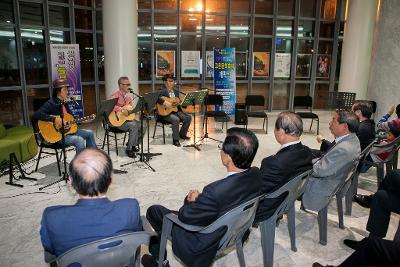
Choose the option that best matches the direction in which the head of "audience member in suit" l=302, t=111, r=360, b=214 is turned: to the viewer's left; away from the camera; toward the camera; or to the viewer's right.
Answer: to the viewer's left

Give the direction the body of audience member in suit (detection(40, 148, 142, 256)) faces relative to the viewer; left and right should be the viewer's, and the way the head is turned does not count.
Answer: facing away from the viewer

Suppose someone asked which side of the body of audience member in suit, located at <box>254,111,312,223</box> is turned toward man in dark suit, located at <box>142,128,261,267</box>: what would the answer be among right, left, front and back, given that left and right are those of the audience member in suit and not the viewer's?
left

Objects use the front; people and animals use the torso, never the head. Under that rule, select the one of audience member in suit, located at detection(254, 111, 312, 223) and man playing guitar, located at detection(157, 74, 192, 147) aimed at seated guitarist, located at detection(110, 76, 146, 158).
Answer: the audience member in suit

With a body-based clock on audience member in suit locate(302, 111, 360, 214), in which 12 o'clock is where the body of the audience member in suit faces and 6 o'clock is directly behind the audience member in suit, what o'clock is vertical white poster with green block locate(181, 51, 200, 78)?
The vertical white poster with green block is roughly at 2 o'clock from the audience member in suit.

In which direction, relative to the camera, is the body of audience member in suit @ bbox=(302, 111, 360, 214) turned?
to the viewer's left

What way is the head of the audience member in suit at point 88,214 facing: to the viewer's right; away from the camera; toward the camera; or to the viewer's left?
away from the camera

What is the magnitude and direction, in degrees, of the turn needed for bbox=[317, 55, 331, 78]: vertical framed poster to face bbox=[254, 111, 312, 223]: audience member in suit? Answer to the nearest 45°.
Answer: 0° — it already faces them

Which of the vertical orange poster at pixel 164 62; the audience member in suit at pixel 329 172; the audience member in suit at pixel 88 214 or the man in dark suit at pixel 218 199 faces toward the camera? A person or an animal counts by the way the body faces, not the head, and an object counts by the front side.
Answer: the vertical orange poster
